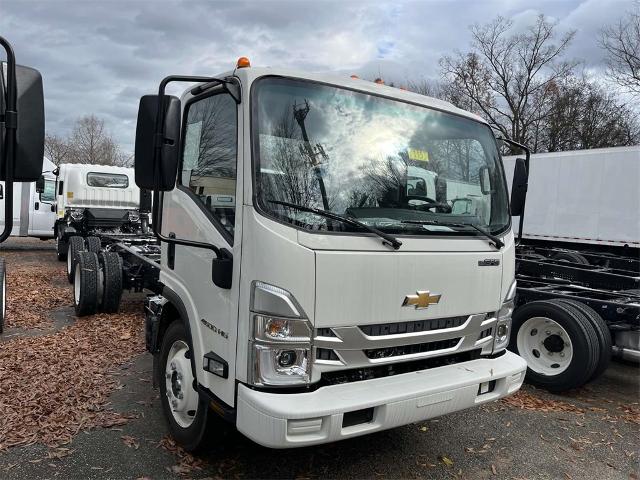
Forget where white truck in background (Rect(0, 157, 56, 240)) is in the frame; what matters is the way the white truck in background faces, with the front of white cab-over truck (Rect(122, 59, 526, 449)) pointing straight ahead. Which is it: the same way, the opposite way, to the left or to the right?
to the left

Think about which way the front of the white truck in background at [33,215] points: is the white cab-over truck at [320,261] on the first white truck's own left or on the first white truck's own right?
on the first white truck's own right

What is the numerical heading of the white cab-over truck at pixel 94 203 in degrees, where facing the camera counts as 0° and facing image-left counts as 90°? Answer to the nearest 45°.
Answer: approximately 180°

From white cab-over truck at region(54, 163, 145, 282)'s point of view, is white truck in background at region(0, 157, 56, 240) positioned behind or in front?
in front

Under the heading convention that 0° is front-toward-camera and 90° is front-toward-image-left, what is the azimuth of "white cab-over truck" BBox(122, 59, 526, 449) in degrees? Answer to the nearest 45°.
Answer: approximately 315°

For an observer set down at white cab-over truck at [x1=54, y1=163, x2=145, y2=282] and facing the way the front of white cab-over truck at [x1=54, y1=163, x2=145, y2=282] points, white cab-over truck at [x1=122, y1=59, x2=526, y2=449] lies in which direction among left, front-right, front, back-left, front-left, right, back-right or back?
back

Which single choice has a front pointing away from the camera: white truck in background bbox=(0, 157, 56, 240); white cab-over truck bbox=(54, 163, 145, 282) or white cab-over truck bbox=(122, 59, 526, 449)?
white cab-over truck bbox=(54, 163, 145, 282)

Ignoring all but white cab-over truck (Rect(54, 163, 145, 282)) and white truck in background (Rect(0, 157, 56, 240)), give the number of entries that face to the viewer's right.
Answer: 1

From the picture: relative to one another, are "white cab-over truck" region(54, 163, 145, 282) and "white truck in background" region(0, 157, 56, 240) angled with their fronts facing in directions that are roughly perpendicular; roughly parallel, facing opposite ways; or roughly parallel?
roughly perpendicular

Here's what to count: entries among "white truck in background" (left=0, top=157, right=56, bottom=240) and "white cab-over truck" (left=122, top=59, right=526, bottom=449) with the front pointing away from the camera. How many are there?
0
